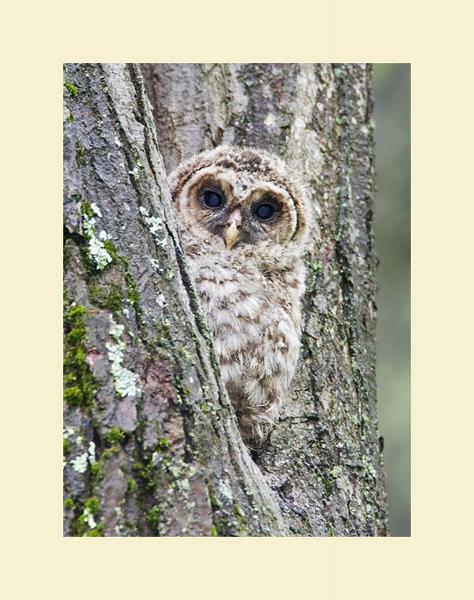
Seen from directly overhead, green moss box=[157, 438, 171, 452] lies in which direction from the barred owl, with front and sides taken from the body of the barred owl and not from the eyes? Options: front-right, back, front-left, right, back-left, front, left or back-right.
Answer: front

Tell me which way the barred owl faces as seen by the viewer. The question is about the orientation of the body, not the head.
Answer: toward the camera

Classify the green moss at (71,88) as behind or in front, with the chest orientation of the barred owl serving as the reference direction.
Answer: in front
